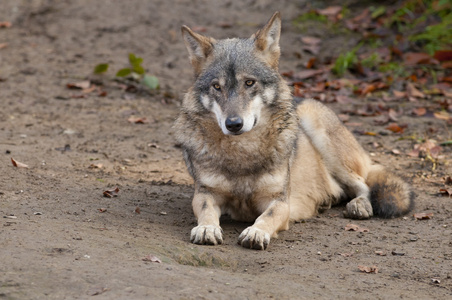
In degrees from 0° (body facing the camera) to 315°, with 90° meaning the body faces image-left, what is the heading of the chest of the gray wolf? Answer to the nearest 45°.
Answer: approximately 45°

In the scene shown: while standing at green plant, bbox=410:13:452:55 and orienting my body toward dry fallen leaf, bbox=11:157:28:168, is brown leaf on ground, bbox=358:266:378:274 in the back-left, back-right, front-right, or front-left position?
front-left

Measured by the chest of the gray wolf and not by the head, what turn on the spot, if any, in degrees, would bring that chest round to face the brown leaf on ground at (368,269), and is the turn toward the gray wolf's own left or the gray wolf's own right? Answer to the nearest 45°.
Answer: approximately 90° to the gray wolf's own left

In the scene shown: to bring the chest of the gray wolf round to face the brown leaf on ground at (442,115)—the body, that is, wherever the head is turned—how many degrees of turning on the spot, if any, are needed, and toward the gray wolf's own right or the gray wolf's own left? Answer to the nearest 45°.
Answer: approximately 180°

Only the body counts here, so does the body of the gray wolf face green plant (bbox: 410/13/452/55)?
no

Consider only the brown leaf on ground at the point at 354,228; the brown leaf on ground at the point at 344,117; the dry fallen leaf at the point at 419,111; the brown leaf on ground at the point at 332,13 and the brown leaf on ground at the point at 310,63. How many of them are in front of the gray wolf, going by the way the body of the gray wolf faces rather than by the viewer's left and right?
0

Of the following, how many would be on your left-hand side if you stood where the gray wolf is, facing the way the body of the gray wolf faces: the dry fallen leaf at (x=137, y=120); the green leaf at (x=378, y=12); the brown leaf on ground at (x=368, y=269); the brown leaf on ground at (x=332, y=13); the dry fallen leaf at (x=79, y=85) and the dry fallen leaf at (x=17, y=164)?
1

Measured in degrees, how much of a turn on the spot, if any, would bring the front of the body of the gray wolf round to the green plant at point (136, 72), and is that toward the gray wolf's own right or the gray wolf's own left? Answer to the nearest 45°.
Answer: approximately 90° to the gray wolf's own right

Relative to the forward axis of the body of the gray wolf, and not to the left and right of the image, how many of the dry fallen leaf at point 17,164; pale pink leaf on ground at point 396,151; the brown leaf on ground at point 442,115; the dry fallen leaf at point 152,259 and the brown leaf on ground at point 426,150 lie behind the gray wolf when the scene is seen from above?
3

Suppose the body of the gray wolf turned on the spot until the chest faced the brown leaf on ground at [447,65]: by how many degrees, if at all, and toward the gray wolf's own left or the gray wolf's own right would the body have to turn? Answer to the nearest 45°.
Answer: approximately 180°

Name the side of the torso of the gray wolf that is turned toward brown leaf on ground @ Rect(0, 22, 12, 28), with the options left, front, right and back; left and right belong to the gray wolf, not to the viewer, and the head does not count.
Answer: right

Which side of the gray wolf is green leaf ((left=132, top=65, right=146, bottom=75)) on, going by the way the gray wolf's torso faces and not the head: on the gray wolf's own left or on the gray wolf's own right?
on the gray wolf's own right

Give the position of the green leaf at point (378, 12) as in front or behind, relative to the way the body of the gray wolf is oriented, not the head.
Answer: behind

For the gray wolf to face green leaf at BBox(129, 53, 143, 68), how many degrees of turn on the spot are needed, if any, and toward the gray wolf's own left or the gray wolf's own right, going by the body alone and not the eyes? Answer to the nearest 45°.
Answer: approximately 90° to the gray wolf's own right

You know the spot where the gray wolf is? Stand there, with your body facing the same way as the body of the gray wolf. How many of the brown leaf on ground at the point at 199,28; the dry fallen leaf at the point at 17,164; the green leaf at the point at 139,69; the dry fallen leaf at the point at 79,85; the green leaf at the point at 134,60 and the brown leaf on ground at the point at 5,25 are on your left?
0

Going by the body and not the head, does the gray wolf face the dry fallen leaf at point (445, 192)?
no

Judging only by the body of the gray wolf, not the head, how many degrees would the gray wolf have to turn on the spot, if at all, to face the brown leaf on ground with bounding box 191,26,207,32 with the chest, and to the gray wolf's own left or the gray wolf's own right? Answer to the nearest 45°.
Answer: approximately 135° to the gray wolf's own right

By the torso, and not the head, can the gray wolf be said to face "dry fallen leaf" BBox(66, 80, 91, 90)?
no

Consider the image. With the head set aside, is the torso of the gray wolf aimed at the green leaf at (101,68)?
no
